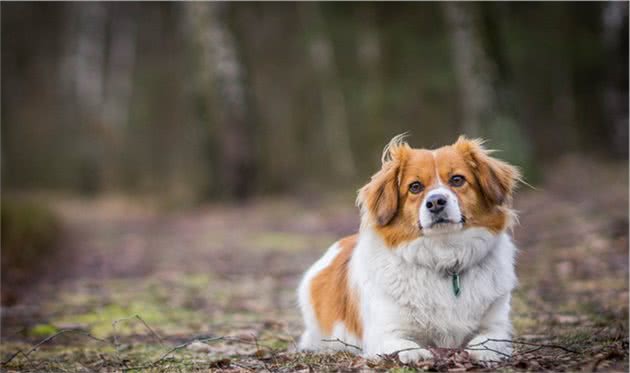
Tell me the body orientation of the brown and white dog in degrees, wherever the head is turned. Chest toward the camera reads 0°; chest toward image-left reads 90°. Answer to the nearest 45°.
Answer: approximately 315°

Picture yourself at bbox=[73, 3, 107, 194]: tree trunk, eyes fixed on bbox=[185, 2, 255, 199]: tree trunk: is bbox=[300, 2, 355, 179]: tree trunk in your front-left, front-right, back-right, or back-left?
front-left

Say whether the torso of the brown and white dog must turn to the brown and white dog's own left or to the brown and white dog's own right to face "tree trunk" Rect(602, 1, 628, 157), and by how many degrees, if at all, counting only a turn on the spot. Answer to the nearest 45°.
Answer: approximately 135° to the brown and white dog's own left

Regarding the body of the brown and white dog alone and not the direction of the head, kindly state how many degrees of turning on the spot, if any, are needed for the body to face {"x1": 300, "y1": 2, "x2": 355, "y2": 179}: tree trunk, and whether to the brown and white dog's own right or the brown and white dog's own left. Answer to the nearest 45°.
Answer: approximately 135° to the brown and white dog's own left

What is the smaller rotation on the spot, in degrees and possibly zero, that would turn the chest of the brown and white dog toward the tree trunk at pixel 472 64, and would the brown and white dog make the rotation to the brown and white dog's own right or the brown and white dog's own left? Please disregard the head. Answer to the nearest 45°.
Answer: approximately 135° to the brown and white dog's own left

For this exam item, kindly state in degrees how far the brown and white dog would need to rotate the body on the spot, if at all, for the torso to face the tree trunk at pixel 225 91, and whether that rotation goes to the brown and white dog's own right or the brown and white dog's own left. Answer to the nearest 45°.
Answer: approximately 135° to the brown and white dog's own left

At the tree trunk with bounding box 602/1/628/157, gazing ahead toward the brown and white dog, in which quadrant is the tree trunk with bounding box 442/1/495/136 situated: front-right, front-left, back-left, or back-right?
front-right

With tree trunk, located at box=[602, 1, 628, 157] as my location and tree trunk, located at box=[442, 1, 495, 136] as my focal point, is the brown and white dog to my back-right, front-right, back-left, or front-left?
front-left

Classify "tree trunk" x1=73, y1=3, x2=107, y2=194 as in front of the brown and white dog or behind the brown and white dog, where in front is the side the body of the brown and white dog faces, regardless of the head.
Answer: behind
